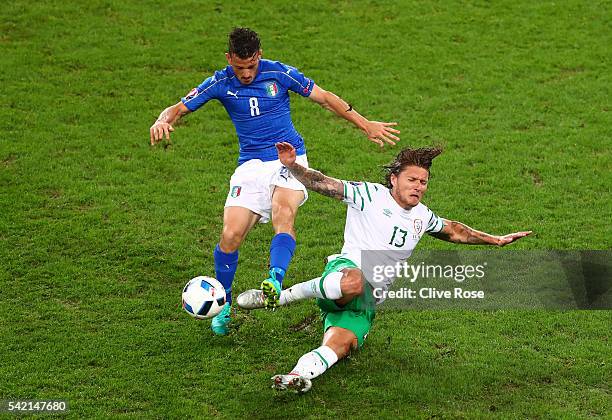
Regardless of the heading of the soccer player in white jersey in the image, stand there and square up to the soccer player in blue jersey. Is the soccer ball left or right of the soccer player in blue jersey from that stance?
left

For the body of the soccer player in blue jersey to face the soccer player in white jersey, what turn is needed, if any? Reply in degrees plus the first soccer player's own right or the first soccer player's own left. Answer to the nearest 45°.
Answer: approximately 45° to the first soccer player's own left

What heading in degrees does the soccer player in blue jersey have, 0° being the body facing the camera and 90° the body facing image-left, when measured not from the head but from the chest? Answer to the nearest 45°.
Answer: approximately 0°
